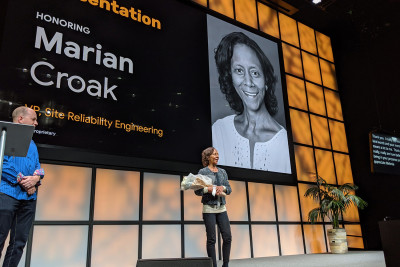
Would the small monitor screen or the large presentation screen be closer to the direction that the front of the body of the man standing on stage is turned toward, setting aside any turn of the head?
the small monitor screen

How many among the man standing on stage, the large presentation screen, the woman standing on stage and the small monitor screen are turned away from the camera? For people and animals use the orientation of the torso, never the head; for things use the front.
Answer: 0

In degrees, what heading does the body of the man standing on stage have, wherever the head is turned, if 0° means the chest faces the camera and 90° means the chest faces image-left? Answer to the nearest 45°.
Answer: approximately 315°

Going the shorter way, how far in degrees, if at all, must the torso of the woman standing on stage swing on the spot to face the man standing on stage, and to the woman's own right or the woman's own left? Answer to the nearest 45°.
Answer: approximately 90° to the woman's own right

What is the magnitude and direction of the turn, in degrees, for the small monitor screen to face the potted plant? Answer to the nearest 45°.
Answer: approximately 90° to its right

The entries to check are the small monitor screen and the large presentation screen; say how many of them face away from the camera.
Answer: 0

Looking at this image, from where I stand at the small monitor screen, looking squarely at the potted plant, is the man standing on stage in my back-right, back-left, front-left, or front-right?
front-left

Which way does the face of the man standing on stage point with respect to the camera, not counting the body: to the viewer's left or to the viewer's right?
to the viewer's right

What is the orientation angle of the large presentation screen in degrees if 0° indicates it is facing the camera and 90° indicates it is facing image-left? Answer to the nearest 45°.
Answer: approximately 315°

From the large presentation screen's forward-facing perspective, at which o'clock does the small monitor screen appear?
The small monitor screen is roughly at 10 o'clock from the large presentation screen.

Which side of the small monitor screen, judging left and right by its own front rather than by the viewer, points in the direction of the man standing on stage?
right

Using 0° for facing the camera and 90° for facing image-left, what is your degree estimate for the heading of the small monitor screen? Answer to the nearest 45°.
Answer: approximately 315°

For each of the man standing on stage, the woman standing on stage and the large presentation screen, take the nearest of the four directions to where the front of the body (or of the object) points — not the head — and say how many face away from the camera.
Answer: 0

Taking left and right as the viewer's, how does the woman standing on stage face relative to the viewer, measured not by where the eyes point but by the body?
facing the viewer and to the right of the viewer
